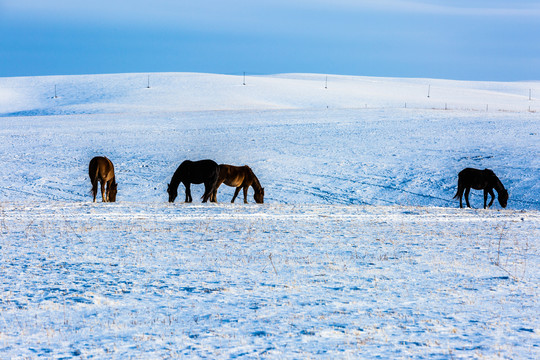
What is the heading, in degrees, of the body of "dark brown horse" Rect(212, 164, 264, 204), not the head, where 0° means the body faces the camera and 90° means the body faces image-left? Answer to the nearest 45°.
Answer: approximately 270°

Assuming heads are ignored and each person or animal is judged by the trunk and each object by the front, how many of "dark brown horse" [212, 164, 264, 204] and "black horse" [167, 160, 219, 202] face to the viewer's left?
1

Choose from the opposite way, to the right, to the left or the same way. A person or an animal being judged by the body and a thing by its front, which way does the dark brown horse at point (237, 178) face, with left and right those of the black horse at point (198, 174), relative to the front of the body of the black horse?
the opposite way

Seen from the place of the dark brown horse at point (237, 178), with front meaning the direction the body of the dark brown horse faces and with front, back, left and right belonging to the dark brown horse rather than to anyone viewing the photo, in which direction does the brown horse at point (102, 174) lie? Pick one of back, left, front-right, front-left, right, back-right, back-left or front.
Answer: back

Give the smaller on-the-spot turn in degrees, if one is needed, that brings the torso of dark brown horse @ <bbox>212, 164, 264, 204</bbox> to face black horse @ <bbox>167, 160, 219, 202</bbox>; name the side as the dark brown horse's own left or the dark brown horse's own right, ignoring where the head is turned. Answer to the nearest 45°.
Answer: approximately 135° to the dark brown horse's own right

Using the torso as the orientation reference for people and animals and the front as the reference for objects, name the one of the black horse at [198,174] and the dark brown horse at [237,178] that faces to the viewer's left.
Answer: the black horse

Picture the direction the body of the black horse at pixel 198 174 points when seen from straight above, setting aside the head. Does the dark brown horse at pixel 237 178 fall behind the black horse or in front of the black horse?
behind

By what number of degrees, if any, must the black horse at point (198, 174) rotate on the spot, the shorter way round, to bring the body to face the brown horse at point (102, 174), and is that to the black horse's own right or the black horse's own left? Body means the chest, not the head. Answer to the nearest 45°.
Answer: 0° — it already faces it

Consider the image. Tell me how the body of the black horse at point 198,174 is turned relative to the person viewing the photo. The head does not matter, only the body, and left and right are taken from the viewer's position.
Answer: facing to the left of the viewer
